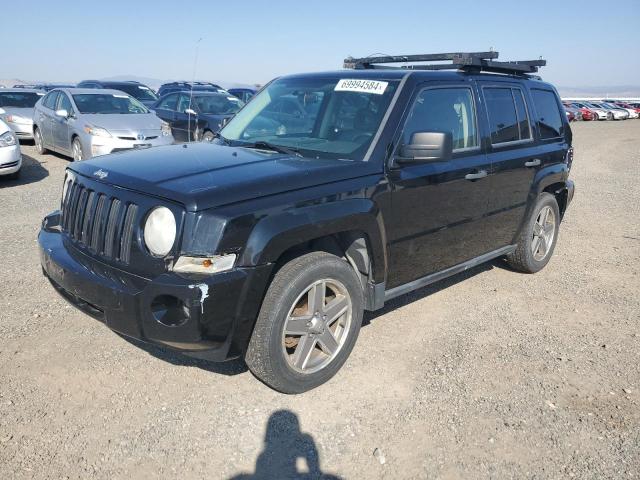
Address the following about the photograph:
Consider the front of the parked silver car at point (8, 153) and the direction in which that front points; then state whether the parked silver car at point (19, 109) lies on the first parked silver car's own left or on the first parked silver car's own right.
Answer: on the first parked silver car's own left

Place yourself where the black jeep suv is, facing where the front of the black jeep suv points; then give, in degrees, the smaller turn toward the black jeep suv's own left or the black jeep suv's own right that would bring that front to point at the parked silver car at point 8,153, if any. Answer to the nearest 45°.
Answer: approximately 90° to the black jeep suv's own right

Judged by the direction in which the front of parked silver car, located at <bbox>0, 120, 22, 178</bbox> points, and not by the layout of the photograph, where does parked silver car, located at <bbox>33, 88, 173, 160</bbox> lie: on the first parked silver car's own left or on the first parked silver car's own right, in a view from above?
on the first parked silver car's own left

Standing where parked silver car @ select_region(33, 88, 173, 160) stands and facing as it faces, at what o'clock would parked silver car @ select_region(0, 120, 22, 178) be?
parked silver car @ select_region(0, 120, 22, 178) is roughly at 3 o'clock from parked silver car @ select_region(33, 88, 173, 160).

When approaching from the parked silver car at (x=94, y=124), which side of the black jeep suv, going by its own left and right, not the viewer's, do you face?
right

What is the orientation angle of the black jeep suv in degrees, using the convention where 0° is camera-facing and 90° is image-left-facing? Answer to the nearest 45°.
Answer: approximately 45°

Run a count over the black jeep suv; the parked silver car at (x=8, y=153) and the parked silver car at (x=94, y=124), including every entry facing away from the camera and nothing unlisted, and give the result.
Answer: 0

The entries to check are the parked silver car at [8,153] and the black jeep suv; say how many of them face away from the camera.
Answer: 0

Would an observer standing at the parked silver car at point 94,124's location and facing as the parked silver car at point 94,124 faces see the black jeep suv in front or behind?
in front

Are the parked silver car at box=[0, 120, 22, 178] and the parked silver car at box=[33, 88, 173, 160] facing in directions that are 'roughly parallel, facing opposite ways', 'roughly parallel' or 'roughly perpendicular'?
roughly parallel

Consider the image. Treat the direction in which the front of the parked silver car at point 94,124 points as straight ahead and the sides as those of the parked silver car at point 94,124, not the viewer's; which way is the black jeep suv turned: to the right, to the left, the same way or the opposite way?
to the right

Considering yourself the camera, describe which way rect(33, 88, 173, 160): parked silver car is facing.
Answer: facing the viewer and to the right of the viewer

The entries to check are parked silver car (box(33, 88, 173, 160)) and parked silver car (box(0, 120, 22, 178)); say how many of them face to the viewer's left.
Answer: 0

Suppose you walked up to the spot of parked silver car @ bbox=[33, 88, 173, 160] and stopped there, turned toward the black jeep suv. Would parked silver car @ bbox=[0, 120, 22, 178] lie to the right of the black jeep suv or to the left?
right
